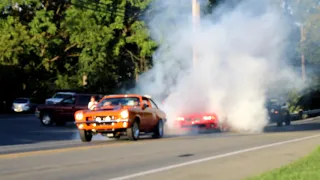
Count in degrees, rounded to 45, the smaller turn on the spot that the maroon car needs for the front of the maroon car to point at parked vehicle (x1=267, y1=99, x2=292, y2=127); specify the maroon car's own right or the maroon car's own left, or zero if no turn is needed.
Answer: approximately 180°

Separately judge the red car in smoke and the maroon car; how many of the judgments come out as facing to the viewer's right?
0

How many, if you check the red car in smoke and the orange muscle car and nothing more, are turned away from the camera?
0

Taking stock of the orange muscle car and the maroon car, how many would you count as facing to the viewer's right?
0

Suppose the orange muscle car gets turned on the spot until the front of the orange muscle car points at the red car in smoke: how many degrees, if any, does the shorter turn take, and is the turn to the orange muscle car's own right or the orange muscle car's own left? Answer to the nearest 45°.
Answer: approximately 180°

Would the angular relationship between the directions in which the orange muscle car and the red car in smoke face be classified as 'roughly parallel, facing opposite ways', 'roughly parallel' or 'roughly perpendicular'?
roughly parallel

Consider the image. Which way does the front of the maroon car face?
to the viewer's left

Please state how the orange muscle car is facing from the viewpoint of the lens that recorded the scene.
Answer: facing the viewer and to the left of the viewer

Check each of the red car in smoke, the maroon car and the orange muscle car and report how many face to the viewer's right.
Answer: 0

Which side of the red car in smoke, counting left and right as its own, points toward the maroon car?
right
